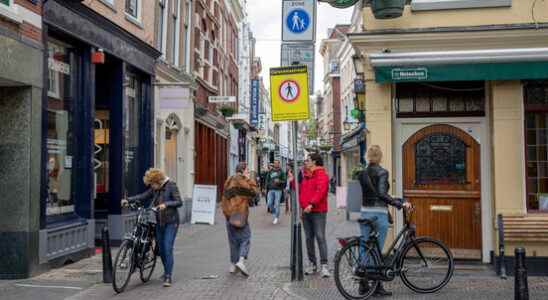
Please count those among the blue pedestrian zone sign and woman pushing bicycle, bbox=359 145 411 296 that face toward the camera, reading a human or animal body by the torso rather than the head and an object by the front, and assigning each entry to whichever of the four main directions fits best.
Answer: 1

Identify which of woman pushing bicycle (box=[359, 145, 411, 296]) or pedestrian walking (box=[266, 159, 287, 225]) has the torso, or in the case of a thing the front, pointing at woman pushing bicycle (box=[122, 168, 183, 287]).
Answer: the pedestrian walking

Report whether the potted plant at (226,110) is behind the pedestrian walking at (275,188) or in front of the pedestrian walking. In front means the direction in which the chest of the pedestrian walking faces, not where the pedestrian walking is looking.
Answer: behind

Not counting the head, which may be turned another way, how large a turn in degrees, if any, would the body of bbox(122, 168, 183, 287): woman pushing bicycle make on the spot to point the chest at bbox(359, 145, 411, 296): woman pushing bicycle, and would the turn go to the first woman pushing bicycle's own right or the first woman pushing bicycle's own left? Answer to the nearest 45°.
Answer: approximately 90° to the first woman pushing bicycle's own left

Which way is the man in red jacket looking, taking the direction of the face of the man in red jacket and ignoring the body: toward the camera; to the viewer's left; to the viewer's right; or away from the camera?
to the viewer's left

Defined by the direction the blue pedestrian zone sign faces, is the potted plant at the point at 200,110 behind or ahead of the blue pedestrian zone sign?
behind

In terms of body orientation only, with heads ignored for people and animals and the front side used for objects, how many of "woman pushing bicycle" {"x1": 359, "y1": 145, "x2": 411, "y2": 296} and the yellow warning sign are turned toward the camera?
1

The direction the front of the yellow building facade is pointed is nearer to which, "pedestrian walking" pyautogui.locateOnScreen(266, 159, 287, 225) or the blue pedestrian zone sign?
the blue pedestrian zone sign

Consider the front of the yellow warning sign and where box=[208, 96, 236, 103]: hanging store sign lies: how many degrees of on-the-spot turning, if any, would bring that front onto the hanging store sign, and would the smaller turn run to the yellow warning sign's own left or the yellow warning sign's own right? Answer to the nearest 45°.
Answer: approximately 180°

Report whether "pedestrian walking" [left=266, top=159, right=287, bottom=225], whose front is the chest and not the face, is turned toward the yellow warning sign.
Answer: yes

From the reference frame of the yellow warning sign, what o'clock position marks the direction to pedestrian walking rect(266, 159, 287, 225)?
The pedestrian walking is roughly at 6 o'clock from the yellow warning sign.
